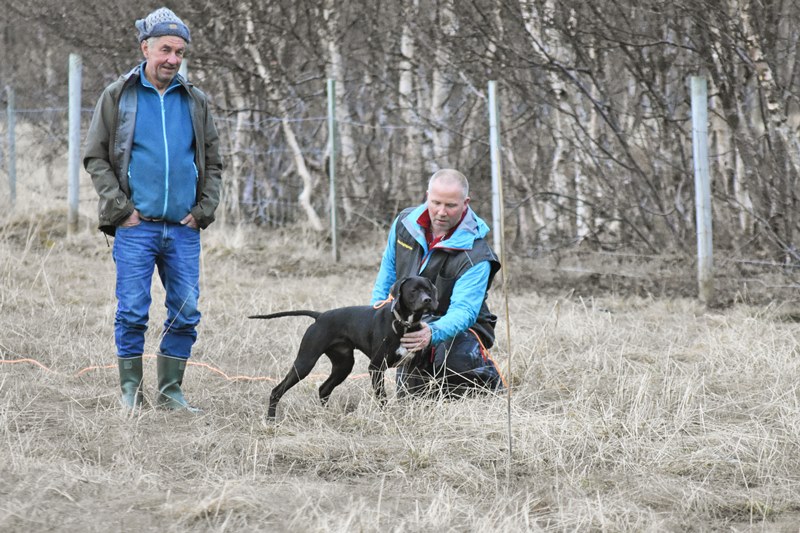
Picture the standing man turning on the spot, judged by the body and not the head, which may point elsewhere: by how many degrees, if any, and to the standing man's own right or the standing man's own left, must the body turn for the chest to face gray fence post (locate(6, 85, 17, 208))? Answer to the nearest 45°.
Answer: approximately 180°

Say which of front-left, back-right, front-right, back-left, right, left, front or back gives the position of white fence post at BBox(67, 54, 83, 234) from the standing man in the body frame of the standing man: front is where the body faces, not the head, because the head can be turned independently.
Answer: back

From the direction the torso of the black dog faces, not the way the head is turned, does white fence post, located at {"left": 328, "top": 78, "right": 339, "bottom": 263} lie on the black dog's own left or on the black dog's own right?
on the black dog's own left

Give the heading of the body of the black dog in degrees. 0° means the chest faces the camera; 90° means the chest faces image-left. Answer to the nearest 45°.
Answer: approximately 270°

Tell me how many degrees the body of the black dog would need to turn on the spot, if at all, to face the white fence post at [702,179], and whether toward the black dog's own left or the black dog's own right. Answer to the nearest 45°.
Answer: approximately 45° to the black dog's own left

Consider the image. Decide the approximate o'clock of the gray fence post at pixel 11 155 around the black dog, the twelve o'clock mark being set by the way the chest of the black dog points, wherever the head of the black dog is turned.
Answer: The gray fence post is roughly at 8 o'clock from the black dog.

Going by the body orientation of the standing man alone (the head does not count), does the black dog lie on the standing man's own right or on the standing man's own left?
on the standing man's own left

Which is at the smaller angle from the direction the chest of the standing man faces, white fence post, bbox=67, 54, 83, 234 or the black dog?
the black dog

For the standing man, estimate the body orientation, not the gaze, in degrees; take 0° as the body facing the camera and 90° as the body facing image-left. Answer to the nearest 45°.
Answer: approximately 0°

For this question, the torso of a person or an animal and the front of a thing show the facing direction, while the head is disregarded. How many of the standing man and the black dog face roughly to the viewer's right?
1

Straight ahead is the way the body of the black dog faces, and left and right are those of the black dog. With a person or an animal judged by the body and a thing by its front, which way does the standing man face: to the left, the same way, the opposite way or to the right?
to the right

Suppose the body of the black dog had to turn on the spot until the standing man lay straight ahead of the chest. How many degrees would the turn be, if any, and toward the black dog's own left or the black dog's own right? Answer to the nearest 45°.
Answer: approximately 180°
